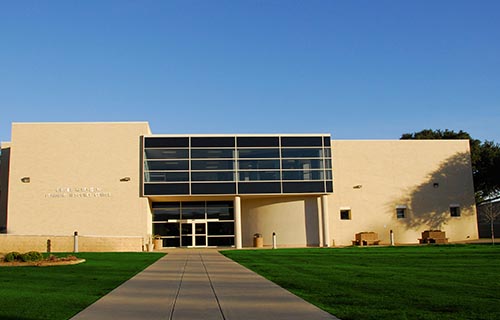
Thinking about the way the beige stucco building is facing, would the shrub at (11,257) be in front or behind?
in front

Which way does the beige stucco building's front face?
toward the camera

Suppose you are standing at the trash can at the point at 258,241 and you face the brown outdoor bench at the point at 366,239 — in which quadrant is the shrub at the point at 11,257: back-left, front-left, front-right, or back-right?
back-right

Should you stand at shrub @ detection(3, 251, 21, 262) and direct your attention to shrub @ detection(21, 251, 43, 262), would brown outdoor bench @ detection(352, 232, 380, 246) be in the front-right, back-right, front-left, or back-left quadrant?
front-left

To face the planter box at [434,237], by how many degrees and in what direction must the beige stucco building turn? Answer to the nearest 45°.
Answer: approximately 90° to its left

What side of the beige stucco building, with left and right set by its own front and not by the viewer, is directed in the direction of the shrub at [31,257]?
front

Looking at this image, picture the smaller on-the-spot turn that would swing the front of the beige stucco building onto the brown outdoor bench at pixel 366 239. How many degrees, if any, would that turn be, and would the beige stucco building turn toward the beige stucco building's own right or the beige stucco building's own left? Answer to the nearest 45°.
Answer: approximately 90° to the beige stucco building's own left

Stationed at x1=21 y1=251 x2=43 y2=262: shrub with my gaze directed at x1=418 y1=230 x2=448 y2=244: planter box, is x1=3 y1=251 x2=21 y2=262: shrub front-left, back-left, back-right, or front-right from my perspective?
back-left

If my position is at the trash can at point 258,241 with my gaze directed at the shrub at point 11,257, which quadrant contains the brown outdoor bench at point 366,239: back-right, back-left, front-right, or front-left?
back-left
